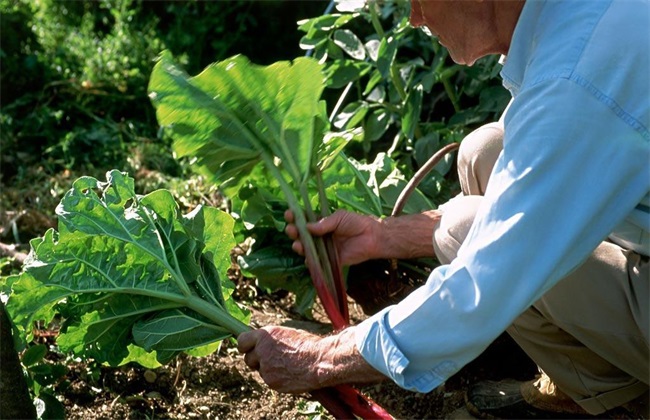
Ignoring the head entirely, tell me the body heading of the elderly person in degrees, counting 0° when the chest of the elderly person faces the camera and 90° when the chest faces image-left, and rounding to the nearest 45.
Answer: approximately 90°

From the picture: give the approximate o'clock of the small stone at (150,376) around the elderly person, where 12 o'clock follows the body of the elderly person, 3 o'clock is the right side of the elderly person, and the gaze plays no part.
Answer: The small stone is roughly at 1 o'clock from the elderly person.

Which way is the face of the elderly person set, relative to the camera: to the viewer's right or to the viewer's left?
to the viewer's left
